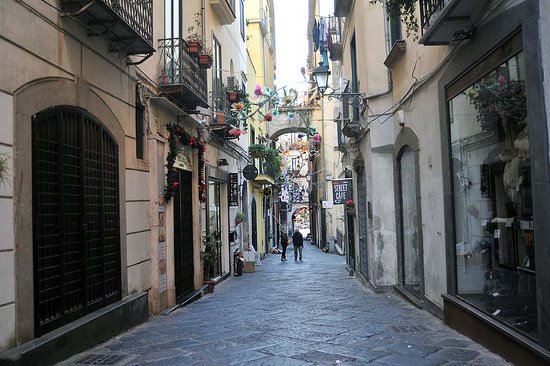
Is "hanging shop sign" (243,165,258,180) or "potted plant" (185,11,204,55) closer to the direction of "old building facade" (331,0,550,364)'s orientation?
the potted plant

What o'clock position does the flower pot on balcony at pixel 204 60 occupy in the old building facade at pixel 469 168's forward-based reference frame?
The flower pot on balcony is roughly at 1 o'clock from the old building facade.

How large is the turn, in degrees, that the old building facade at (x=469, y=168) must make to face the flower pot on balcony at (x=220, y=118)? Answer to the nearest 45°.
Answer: approximately 45° to its right

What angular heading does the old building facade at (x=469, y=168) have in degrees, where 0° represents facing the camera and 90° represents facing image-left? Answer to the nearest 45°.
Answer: approximately 90°

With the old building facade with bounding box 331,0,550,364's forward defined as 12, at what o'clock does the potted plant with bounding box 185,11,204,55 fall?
The potted plant is roughly at 1 o'clock from the old building facade.

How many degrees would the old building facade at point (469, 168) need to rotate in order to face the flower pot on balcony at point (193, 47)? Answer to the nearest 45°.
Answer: approximately 45° to its right

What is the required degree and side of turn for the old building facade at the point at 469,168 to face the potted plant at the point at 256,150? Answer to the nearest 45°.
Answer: approximately 45° to its right

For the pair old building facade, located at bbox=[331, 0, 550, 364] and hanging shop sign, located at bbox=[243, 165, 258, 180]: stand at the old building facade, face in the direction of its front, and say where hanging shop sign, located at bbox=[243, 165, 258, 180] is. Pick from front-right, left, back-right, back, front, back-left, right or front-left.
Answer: front-right

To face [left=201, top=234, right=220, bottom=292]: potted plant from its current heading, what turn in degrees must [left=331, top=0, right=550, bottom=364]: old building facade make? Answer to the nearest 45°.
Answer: approximately 45° to its right

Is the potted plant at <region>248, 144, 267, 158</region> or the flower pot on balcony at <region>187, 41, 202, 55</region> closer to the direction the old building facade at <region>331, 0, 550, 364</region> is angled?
the flower pot on balcony
